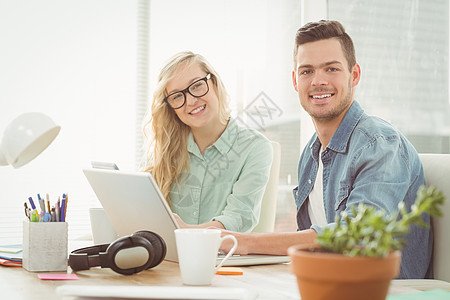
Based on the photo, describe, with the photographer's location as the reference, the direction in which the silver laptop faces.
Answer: facing away from the viewer and to the right of the viewer

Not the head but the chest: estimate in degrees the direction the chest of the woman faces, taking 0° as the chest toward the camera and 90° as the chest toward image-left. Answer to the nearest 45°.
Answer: approximately 45°

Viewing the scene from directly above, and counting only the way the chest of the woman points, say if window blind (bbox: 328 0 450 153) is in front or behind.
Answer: behind

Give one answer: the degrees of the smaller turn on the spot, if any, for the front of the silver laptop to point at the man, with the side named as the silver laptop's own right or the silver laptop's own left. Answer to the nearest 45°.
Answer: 0° — it already faces them

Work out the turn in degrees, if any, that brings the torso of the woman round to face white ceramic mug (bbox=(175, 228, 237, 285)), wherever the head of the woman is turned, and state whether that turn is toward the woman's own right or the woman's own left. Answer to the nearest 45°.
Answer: approximately 45° to the woman's own left

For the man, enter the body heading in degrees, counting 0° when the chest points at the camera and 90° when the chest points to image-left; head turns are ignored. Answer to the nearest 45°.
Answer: approximately 45°

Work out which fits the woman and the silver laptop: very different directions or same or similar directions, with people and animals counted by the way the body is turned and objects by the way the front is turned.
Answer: very different directions

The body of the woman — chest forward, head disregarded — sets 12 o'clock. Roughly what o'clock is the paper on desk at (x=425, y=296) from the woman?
The paper on desk is roughly at 10 o'clock from the woman.

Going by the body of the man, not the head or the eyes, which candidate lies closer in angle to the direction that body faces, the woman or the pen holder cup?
the pen holder cup
